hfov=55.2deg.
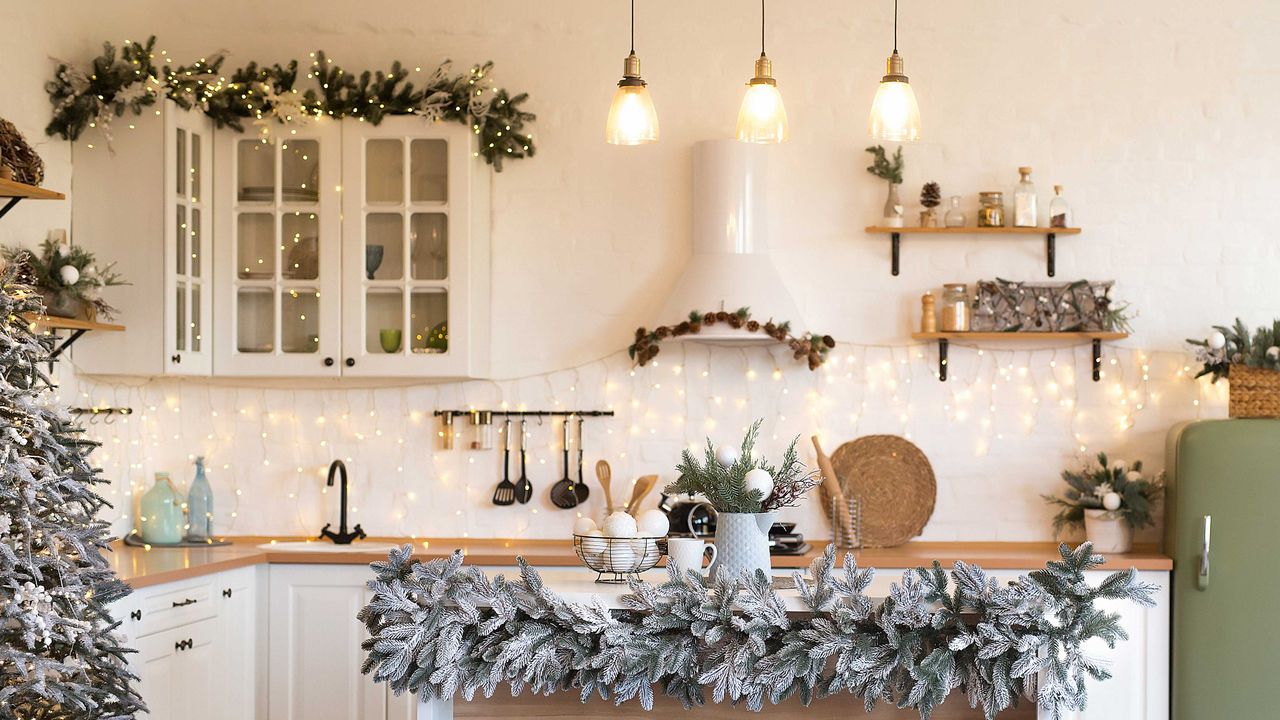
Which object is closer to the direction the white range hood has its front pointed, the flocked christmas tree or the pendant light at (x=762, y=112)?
the pendant light

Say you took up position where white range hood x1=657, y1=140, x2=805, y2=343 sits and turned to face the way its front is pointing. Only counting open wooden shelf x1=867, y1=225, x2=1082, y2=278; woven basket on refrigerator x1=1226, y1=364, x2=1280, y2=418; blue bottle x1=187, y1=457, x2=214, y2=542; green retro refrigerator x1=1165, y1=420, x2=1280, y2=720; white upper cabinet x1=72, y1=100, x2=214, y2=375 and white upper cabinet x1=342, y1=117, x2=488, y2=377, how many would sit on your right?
3

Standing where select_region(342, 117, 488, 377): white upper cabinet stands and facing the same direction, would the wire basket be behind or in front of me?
in front

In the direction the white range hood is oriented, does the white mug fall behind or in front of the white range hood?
in front

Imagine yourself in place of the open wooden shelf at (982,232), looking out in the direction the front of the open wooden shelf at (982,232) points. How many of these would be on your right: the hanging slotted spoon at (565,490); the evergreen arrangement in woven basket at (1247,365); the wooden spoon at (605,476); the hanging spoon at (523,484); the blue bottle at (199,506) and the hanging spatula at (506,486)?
5

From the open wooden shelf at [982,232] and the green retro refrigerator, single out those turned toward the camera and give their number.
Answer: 2

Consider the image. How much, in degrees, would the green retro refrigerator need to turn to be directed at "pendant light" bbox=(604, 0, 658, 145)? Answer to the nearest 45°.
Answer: approximately 45° to its right

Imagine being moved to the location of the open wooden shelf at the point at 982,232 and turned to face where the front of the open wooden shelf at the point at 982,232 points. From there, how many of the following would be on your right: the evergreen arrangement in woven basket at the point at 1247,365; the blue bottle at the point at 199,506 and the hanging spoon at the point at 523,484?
2
